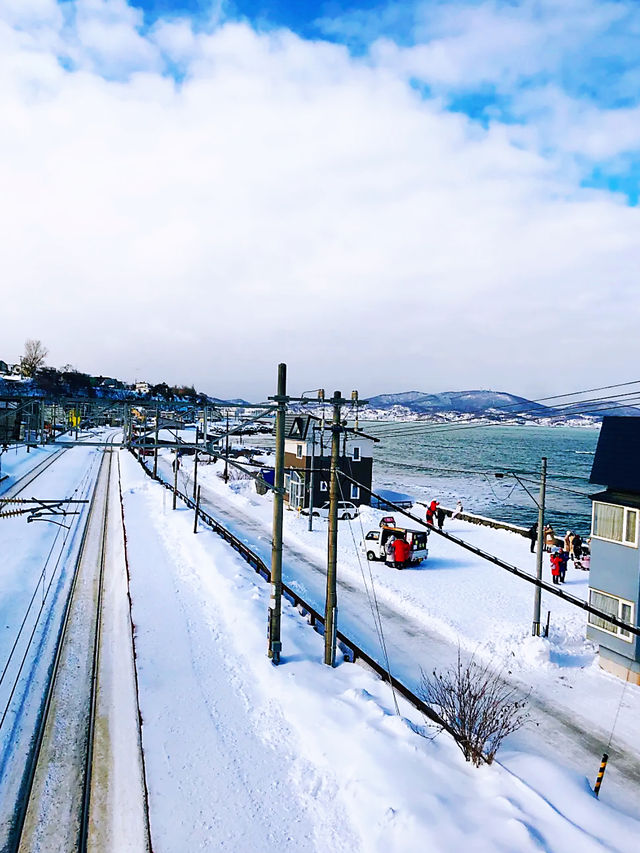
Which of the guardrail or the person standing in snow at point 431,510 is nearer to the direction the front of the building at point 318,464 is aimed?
the guardrail

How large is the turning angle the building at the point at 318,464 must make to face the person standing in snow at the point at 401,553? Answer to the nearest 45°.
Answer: approximately 45° to its left

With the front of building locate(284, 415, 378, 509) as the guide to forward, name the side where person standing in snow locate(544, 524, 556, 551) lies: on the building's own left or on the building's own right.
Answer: on the building's own left

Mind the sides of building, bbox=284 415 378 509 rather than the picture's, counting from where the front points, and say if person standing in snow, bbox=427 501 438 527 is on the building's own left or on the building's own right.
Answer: on the building's own left

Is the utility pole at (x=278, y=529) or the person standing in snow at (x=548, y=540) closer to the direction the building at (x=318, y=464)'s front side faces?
the utility pole

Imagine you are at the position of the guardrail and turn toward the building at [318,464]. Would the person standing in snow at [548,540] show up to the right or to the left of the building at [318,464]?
right

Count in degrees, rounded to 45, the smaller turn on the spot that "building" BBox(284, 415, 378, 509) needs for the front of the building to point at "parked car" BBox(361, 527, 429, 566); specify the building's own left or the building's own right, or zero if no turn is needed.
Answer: approximately 45° to the building's own left

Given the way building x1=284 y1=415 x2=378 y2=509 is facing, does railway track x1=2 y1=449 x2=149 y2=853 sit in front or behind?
in front

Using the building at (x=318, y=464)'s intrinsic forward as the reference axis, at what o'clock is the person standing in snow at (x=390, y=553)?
The person standing in snow is roughly at 10 o'clock from the building.

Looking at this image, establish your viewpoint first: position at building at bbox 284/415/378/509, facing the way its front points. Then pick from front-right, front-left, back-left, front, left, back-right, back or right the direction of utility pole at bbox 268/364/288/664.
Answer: front-left

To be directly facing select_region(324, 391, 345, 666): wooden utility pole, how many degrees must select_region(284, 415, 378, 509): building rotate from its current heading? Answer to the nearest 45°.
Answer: approximately 45° to its left
